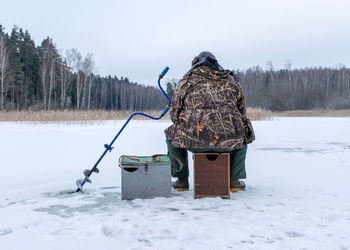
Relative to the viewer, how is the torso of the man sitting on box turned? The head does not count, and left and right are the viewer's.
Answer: facing away from the viewer
